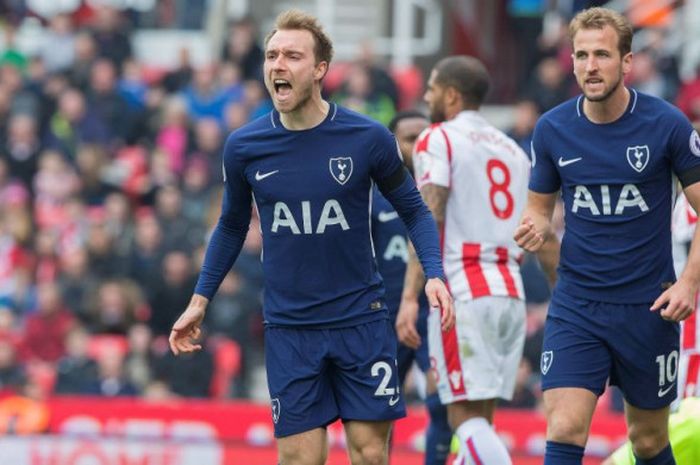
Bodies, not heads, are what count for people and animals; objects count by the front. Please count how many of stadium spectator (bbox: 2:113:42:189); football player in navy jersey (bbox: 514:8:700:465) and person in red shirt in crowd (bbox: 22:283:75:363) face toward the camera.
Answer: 3

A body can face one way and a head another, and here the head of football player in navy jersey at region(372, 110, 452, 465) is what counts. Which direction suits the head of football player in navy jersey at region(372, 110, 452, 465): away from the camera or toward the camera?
toward the camera

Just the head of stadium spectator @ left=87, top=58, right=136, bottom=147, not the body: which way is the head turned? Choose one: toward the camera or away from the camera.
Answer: toward the camera

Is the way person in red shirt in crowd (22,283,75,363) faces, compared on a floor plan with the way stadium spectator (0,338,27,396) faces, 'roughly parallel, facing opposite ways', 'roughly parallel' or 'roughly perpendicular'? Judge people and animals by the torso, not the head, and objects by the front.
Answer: roughly parallel

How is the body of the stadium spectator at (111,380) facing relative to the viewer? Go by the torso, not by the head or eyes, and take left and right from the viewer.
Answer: facing the viewer

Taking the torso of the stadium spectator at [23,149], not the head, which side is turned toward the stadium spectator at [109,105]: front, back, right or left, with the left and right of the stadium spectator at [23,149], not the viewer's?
left

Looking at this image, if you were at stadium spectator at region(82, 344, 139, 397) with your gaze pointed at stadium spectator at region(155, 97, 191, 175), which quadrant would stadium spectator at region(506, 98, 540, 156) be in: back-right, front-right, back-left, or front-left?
front-right

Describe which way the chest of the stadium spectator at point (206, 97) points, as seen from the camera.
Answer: toward the camera

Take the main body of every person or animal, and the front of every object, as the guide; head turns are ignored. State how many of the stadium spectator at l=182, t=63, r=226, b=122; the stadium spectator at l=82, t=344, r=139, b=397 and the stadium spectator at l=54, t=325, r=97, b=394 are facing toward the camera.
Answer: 3
